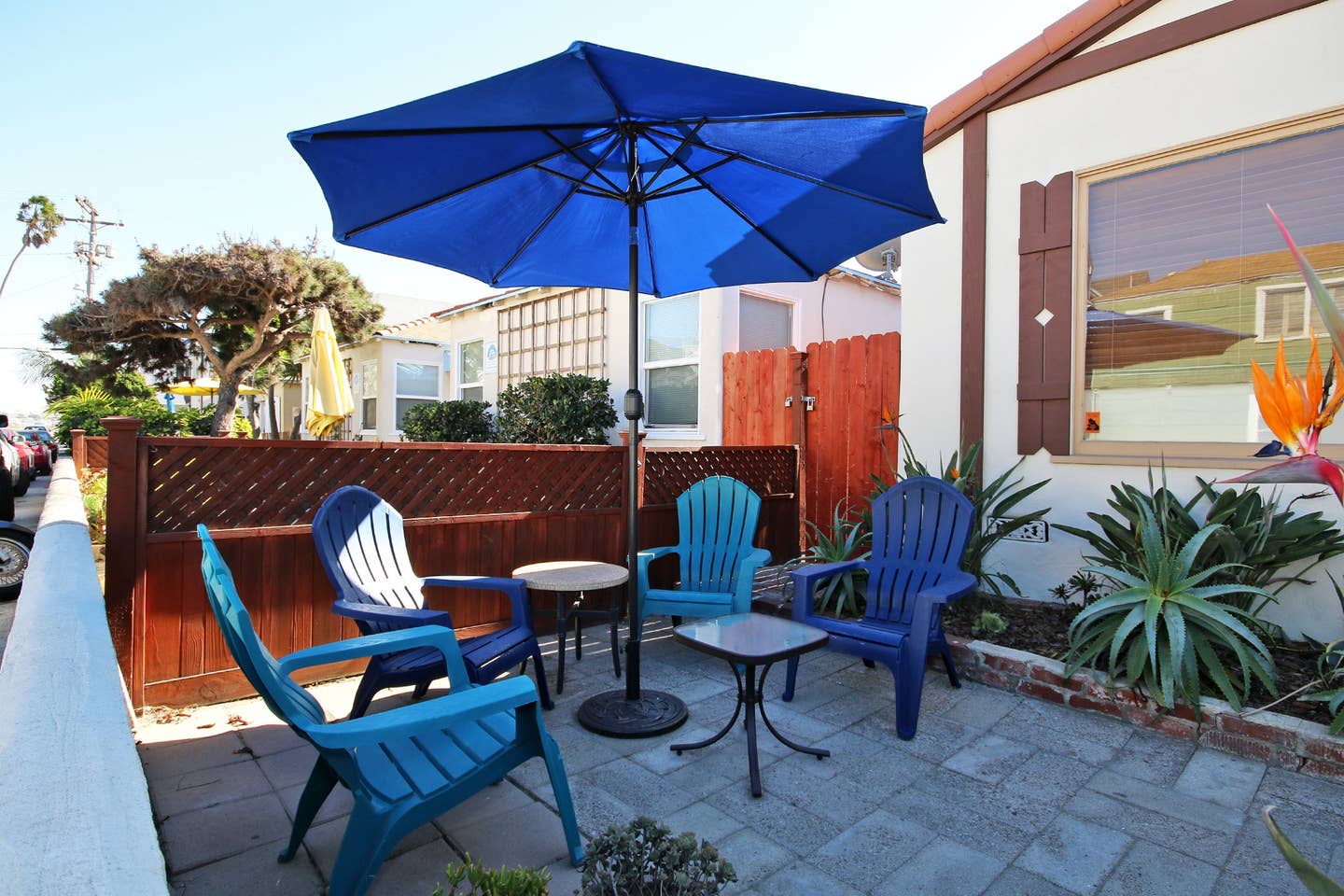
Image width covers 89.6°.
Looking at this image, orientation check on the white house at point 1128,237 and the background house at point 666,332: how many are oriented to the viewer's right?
0

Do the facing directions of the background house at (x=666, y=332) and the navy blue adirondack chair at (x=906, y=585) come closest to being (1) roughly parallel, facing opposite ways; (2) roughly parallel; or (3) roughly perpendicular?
roughly parallel

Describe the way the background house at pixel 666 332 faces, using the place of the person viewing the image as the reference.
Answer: facing the viewer and to the left of the viewer

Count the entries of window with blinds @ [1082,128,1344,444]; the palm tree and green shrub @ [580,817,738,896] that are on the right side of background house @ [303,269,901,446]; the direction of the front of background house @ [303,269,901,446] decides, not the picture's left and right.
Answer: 1

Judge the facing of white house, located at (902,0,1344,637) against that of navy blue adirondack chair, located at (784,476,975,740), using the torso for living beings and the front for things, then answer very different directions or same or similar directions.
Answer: same or similar directions

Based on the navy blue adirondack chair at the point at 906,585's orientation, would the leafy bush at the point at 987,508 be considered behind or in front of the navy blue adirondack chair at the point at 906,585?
behind

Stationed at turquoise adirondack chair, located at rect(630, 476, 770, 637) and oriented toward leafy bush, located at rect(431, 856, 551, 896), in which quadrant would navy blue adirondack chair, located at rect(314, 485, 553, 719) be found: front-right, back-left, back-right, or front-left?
front-right

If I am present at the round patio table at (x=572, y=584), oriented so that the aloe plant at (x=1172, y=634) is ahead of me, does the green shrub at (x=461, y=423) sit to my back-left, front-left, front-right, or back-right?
back-left
